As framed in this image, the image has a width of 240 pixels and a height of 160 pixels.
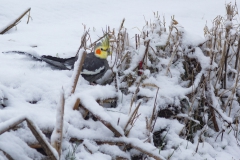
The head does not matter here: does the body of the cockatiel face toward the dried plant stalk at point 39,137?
no

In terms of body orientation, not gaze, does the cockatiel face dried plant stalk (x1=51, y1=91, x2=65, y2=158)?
no

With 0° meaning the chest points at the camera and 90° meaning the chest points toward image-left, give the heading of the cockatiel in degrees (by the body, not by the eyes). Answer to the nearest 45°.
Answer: approximately 270°

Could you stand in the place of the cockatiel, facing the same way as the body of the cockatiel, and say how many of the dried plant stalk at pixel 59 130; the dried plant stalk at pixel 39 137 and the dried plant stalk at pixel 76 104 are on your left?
0

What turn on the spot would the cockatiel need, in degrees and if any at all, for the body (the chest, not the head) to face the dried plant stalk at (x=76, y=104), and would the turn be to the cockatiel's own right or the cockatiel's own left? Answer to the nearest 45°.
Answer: approximately 90° to the cockatiel's own right
